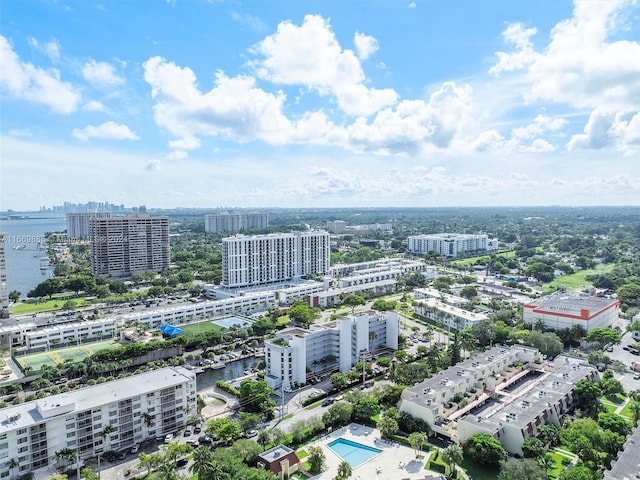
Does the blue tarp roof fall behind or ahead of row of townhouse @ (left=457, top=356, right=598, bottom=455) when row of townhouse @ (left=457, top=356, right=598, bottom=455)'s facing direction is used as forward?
behind

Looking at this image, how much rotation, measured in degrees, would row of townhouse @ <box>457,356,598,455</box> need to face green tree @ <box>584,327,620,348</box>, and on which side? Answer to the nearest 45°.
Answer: approximately 135° to its left

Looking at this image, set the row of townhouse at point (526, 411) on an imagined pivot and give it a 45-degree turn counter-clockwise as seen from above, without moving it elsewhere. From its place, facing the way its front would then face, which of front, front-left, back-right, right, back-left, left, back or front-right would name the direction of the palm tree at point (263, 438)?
back-right

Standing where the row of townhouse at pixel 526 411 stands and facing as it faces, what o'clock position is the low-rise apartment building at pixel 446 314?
The low-rise apartment building is roughly at 7 o'clock from the row of townhouse.

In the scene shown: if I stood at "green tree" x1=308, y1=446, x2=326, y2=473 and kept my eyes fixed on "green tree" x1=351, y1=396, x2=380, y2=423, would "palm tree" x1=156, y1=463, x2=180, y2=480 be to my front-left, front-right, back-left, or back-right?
back-left

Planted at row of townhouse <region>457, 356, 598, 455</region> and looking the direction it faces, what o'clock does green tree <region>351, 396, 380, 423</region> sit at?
The green tree is roughly at 4 o'clock from the row of townhouse.

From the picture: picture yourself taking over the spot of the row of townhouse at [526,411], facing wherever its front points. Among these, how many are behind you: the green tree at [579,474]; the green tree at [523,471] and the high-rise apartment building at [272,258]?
1

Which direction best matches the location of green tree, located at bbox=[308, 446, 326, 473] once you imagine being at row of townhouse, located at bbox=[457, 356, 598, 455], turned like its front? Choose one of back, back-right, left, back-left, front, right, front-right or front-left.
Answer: right

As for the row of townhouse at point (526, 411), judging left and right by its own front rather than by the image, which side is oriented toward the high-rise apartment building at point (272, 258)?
back

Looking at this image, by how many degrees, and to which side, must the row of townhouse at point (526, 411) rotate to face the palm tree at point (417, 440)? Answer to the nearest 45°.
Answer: approximately 90° to its right

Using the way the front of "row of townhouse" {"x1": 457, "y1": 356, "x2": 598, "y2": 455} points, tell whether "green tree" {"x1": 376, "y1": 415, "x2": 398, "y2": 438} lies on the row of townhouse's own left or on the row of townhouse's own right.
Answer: on the row of townhouse's own right

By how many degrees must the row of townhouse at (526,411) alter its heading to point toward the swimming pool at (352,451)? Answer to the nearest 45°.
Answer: approximately 90° to its right

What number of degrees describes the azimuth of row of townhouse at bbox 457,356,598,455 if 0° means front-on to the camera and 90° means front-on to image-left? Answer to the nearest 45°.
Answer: approximately 315°

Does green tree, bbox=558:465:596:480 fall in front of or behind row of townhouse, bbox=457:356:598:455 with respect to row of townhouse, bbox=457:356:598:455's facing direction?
in front

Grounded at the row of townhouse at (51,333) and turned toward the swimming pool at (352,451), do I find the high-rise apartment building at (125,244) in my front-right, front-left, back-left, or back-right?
back-left

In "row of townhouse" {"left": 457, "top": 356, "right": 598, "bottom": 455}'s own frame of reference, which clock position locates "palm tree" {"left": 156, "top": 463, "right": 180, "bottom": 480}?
The palm tree is roughly at 3 o'clock from the row of townhouse.

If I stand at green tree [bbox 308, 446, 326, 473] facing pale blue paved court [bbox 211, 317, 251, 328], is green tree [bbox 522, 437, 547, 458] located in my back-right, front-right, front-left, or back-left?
back-right
